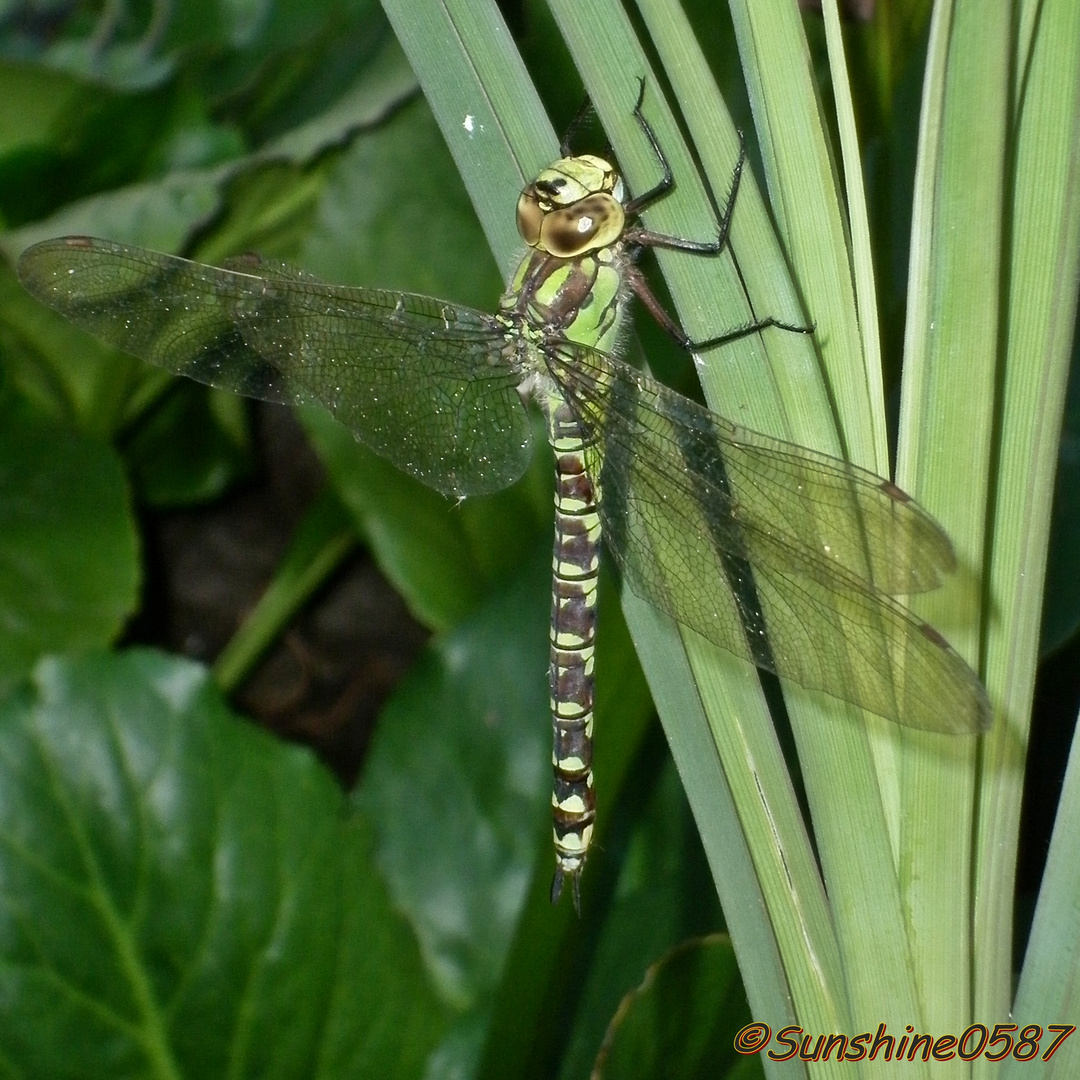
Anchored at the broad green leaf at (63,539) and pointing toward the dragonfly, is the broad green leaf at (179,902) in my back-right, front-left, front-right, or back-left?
front-right

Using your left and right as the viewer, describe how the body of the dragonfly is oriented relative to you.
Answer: facing away from the viewer

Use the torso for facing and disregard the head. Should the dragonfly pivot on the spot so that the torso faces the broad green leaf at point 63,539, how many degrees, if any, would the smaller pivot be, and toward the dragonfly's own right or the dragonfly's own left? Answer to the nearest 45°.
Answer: approximately 45° to the dragonfly's own left
